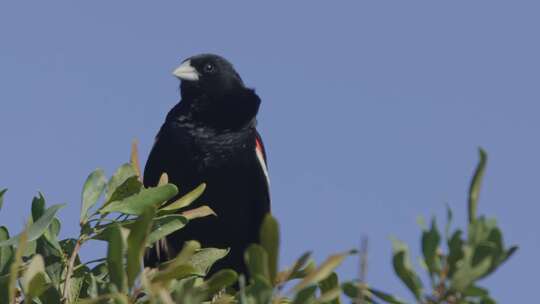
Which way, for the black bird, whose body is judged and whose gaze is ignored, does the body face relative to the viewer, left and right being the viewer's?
facing the viewer and to the left of the viewer
